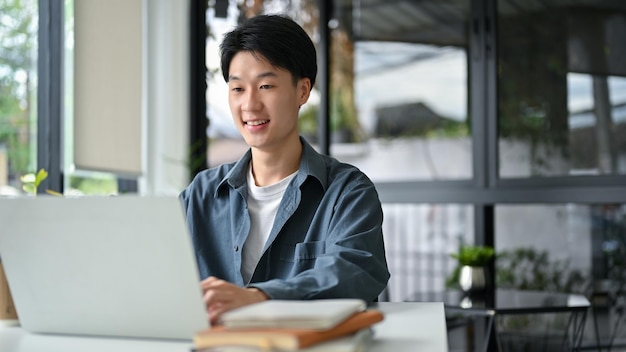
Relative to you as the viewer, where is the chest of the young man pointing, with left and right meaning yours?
facing the viewer and to the left of the viewer

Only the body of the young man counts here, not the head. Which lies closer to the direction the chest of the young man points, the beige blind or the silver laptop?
the silver laptop

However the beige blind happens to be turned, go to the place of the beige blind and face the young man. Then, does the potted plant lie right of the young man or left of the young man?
left

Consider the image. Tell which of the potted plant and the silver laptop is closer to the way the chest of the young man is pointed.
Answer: the silver laptop

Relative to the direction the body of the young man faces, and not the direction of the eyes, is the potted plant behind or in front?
behind

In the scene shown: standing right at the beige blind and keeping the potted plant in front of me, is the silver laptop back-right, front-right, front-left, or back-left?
front-right

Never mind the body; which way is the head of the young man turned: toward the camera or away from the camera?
toward the camera

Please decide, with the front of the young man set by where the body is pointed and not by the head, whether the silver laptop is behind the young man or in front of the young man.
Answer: in front
